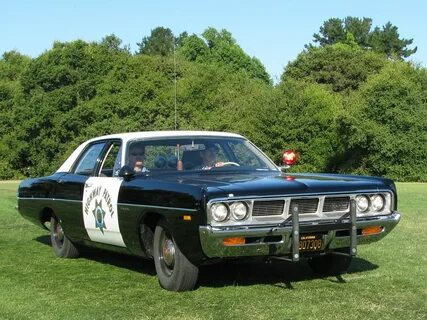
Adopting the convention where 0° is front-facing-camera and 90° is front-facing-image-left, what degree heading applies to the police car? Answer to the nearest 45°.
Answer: approximately 315°
